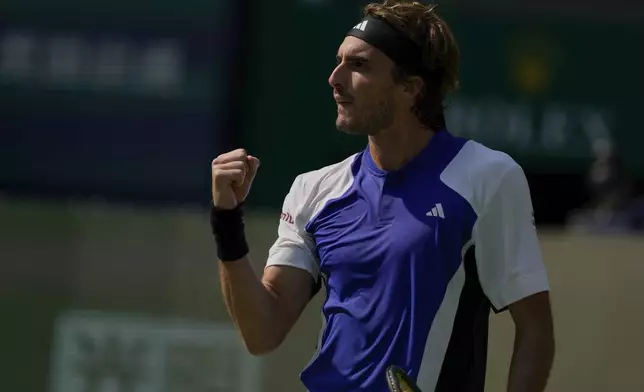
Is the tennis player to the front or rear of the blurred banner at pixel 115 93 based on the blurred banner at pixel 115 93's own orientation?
to the front

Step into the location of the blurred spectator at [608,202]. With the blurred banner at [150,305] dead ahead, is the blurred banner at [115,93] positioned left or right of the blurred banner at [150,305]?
right

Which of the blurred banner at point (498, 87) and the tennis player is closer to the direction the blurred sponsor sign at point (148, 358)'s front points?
the tennis player

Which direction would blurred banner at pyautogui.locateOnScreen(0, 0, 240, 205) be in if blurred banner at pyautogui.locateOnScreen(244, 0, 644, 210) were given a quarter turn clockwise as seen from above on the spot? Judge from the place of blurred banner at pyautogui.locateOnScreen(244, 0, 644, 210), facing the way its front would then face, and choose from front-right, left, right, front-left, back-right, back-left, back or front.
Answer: front

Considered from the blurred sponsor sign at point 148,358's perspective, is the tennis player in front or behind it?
in front

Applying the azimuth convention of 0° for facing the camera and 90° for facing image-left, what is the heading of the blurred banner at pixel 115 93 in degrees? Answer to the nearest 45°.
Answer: approximately 0°

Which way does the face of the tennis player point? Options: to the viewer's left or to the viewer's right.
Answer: to the viewer's left

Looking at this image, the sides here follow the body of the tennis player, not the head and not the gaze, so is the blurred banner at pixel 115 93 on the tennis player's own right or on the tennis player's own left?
on the tennis player's own right

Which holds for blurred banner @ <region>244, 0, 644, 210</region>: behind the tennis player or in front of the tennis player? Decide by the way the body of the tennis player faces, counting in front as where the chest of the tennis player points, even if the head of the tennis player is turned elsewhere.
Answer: behind
